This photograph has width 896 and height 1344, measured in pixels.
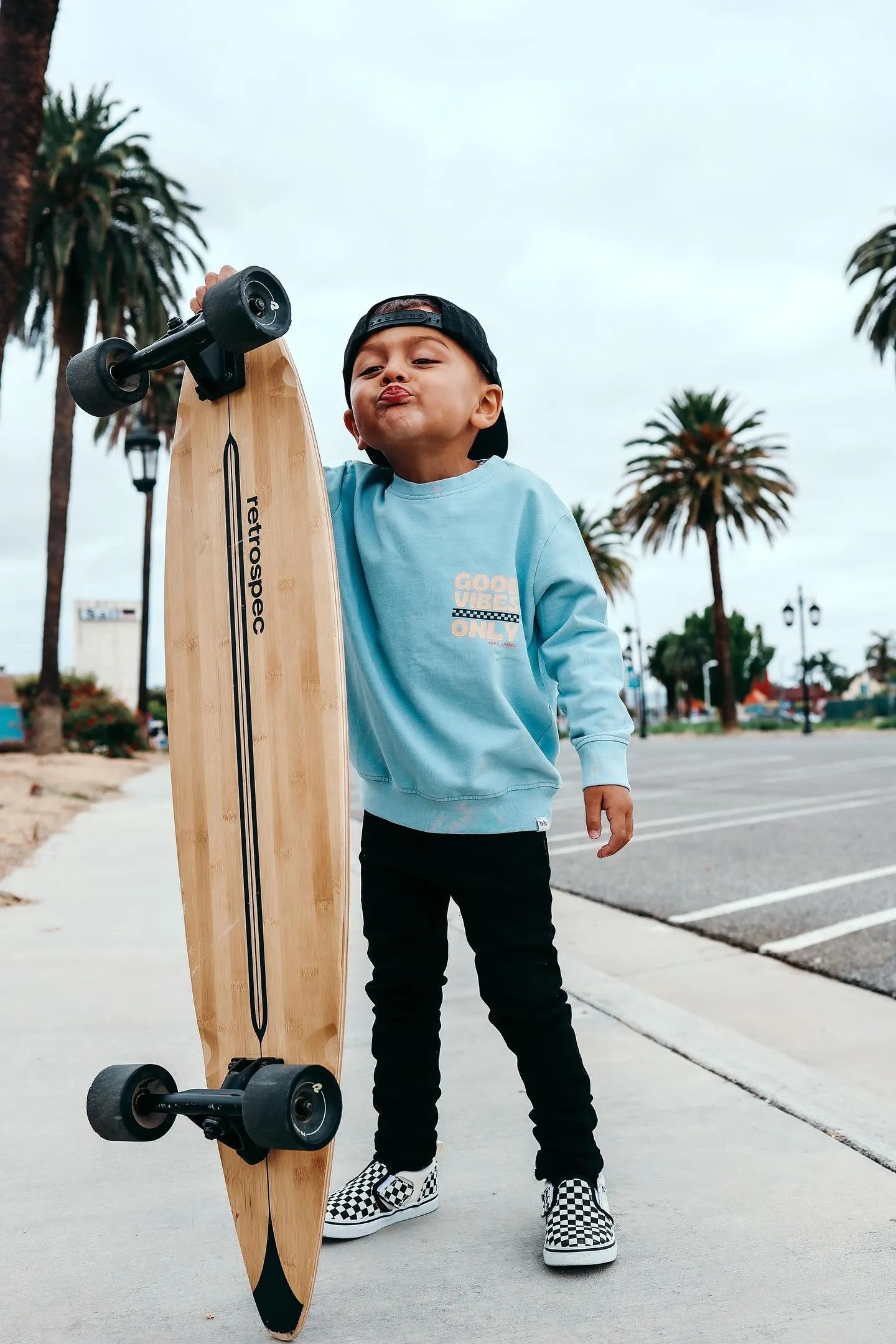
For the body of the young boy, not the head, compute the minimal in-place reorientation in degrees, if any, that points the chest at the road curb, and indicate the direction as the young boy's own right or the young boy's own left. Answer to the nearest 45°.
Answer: approximately 135° to the young boy's own left

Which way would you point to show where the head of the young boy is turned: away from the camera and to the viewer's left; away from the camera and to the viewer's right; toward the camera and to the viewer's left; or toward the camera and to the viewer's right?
toward the camera and to the viewer's left

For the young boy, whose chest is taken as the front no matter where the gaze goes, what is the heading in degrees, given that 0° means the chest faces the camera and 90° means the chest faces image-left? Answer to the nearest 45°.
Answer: approximately 0°

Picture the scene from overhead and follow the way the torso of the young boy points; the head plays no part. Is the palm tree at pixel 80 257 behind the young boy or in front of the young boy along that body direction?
behind
